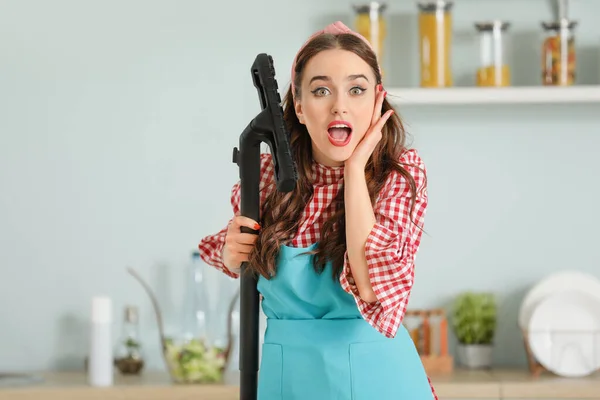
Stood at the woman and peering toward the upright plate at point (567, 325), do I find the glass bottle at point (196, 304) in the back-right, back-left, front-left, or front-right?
front-left

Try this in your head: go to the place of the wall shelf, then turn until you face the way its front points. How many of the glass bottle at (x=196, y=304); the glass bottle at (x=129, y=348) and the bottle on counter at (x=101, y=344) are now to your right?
3

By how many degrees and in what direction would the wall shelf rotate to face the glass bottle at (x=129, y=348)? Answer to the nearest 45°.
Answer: approximately 90° to its right

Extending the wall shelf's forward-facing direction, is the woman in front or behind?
in front

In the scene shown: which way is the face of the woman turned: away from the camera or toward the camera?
toward the camera

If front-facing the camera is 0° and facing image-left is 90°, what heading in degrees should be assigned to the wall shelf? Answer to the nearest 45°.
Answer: approximately 0°

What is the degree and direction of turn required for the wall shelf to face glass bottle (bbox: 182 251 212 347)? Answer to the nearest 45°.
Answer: approximately 90° to its right
